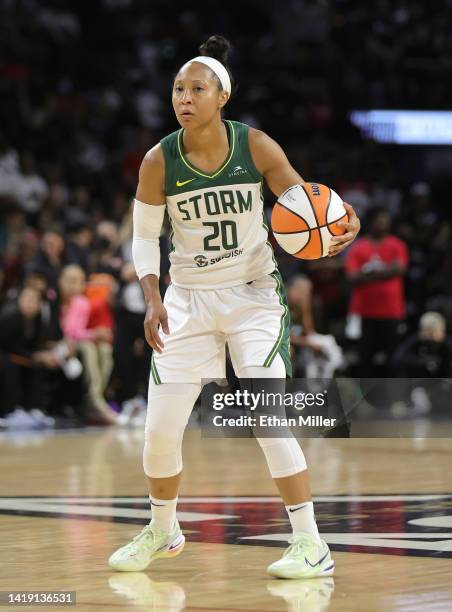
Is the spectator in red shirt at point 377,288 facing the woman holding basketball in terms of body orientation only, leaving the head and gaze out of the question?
yes

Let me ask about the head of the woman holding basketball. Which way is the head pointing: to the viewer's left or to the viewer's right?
to the viewer's left

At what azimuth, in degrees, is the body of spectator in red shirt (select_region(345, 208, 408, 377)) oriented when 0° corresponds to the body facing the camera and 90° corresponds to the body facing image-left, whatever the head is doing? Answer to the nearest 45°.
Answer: approximately 0°
